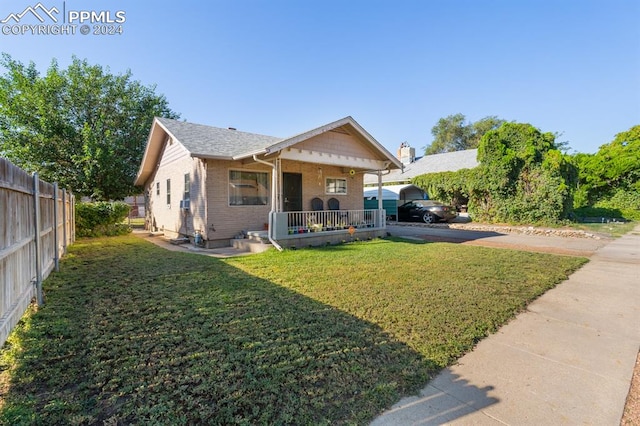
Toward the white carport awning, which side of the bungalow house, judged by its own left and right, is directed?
left

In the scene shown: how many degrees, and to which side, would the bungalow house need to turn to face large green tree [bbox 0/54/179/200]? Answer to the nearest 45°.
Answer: approximately 180°

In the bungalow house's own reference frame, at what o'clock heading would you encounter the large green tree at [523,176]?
The large green tree is roughly at 10 o'clock from the bungalow house.

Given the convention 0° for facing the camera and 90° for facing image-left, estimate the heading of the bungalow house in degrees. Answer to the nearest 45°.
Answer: approximately 315°

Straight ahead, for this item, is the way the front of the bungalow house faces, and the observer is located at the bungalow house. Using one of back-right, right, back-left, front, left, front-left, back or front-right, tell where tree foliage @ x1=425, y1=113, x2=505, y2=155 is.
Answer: left

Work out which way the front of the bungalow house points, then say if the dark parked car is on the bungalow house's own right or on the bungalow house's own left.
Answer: on the bungalow house's own left

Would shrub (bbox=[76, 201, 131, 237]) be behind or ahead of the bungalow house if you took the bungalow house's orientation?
behind

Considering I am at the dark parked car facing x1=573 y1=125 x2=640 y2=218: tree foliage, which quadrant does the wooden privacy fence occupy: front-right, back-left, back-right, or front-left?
back-right

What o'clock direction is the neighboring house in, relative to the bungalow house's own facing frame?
The neighboring house is roughly at 9 o'clock from the bungalow house.

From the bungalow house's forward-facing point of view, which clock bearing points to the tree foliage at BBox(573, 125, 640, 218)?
The tree foliage is roughly at 10 o'clock from the bungalow house.
